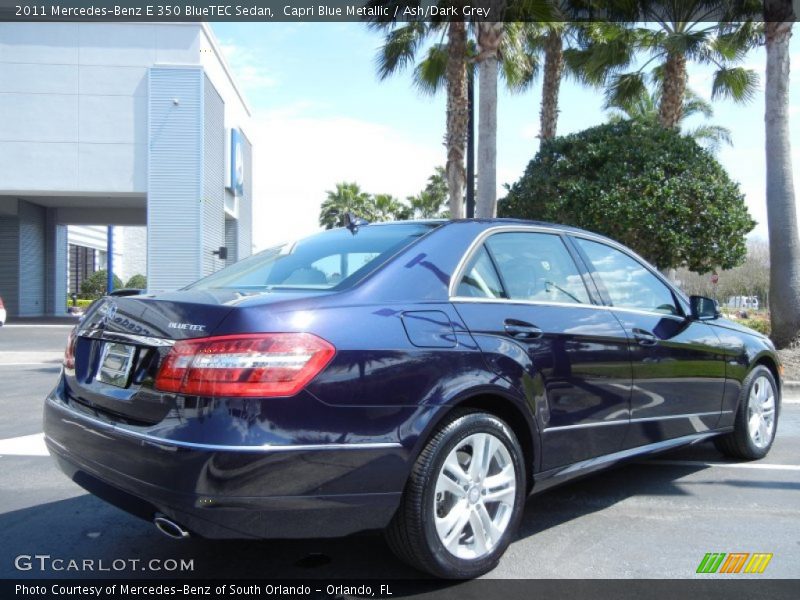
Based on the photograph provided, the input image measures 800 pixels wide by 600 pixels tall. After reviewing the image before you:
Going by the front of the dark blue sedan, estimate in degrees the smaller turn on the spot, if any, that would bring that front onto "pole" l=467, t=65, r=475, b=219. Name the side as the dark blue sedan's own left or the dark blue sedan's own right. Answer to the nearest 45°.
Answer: approximately 45° to the dark blue sedan's own left

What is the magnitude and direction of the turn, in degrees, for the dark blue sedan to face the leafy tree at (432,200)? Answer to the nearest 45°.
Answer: approximately 45° to its left

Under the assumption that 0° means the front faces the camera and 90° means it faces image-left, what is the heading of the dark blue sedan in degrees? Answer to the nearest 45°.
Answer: approximately 225°

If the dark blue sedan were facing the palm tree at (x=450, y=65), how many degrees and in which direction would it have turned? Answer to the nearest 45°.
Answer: approximately 45° to its left

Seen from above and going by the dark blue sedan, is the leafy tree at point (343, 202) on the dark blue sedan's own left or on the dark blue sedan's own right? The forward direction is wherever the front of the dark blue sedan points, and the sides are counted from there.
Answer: on the dark blue sedan's own left

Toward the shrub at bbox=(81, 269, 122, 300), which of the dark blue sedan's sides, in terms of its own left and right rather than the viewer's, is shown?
left
